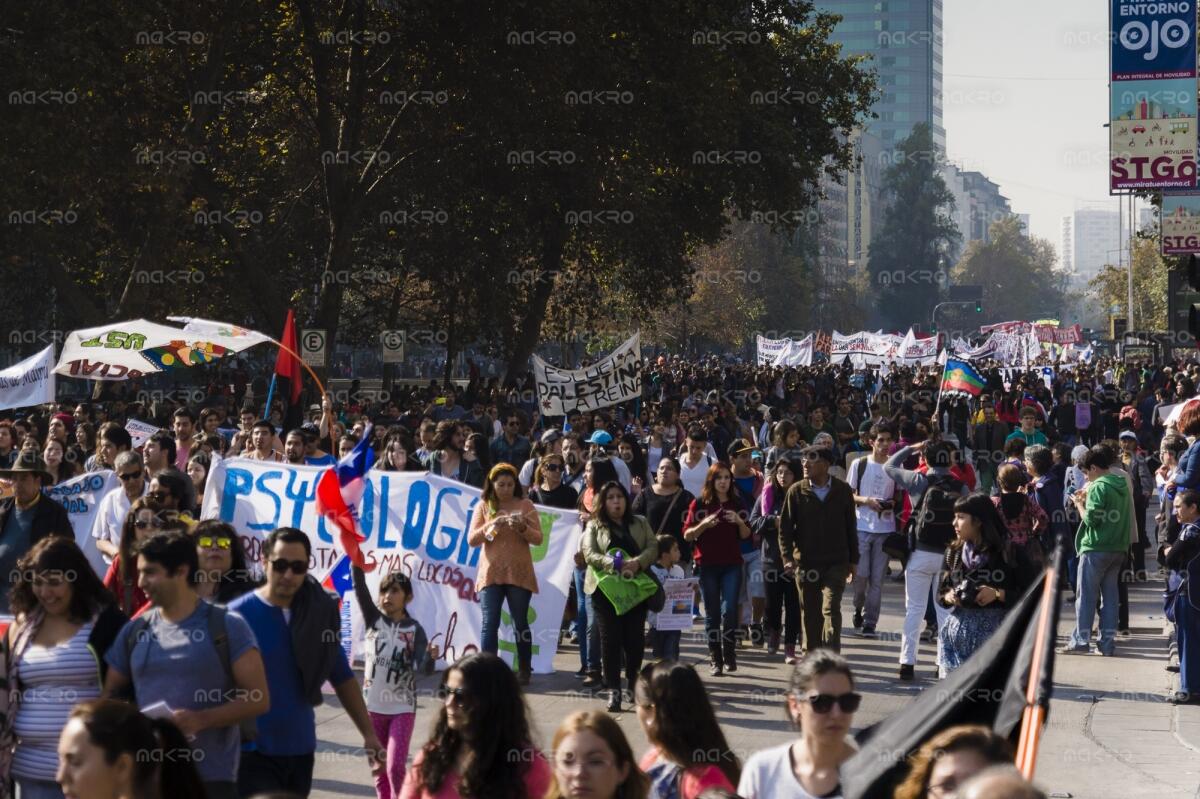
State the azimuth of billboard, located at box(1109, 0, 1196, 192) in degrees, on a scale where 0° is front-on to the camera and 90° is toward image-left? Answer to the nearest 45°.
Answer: approximately 0°

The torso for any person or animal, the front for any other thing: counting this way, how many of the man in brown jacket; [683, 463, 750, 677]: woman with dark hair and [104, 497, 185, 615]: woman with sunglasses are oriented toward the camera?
3

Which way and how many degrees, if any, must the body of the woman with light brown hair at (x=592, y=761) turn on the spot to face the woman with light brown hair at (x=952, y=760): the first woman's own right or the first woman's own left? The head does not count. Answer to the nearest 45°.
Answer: approximately 90° to the first woman's own left

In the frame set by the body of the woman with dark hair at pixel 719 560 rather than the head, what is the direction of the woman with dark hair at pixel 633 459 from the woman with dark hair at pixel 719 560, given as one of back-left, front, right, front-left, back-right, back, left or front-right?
back

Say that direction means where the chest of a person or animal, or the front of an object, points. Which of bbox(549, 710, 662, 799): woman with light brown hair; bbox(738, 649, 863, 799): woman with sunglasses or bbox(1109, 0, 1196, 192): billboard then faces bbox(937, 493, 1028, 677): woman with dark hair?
the billboard

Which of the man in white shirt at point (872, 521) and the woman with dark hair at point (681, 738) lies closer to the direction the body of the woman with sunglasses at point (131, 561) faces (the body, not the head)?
the woman with dark hair

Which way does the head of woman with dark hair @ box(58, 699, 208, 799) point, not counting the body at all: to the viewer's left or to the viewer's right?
to the viewer's left

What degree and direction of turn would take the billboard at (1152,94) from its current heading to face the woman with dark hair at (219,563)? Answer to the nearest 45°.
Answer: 0° — it already faces them

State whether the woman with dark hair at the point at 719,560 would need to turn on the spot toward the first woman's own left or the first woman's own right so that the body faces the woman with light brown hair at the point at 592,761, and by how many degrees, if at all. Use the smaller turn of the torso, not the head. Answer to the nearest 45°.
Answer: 0° — they already face them

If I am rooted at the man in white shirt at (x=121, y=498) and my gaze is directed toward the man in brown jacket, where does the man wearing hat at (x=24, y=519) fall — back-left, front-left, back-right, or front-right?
back-right

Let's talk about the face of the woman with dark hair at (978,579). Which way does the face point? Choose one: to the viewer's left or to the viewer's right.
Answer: to the viewer's left

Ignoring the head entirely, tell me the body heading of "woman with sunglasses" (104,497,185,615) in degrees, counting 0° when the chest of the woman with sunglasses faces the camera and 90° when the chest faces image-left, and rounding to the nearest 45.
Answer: approximately 0°

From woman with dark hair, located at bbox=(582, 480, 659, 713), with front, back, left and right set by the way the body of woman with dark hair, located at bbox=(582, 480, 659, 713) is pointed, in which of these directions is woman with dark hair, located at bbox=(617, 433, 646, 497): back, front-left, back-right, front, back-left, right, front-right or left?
back
